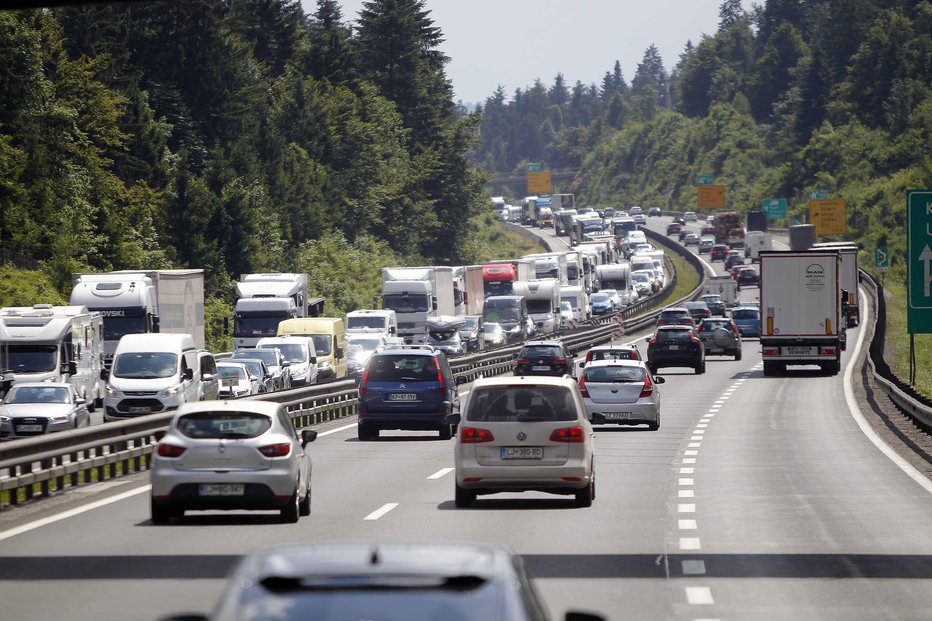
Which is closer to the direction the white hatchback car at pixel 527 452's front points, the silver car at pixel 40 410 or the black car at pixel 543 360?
the black car

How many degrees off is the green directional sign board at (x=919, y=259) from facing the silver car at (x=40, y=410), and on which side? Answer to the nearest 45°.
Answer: approximately 90° to its right

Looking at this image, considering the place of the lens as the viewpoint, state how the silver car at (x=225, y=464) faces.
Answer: facing away from the viewer

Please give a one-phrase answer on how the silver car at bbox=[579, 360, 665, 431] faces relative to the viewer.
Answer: facing away from the viewer

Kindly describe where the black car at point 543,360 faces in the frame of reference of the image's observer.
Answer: facing away from the viewer

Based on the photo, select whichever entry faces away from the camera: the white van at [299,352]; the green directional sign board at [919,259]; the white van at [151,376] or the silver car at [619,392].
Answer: the silver car

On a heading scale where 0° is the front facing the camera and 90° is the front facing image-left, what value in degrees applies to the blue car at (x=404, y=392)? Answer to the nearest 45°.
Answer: approximately 180°

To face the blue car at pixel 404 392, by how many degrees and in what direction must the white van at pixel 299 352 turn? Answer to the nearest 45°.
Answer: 0° — it already faces it

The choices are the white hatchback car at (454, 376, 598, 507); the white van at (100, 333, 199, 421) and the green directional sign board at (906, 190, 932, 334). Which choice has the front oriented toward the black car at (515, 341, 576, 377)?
the white hatchback car

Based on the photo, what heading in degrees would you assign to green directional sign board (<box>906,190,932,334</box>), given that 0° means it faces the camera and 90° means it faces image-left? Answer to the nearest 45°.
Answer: approximately 0°

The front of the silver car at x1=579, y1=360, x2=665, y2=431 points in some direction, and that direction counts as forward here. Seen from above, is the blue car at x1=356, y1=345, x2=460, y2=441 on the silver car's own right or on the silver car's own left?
on the silver car's own left

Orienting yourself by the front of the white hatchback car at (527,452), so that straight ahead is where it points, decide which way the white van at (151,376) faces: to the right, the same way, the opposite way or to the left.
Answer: the opposite way

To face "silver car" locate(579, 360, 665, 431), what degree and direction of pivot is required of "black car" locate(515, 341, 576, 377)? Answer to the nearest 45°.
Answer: approximately 180°
